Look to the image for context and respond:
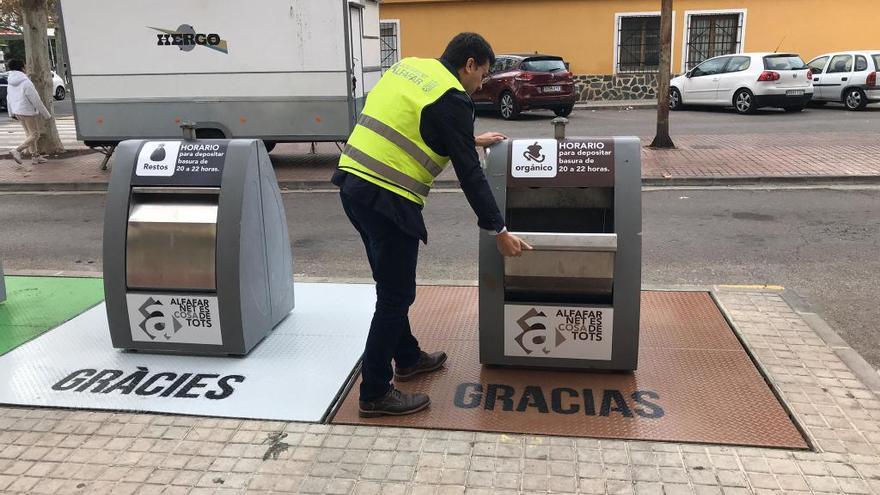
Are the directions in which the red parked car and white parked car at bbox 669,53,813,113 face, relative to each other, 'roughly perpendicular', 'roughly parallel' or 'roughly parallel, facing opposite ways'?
roughly parallel

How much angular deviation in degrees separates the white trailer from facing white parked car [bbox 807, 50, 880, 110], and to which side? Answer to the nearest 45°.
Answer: approximately 180°

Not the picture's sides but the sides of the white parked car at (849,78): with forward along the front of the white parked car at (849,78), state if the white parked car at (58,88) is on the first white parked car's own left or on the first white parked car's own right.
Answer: on the first white parked car's own left

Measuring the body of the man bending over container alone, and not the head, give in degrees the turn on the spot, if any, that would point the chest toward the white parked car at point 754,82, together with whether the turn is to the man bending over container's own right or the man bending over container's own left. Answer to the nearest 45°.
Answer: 0° — they already face it

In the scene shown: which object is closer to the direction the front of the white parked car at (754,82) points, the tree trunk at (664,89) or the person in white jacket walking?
the person in white jacket walking

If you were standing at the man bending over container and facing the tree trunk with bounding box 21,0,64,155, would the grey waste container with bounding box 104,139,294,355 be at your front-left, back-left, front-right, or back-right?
front-left

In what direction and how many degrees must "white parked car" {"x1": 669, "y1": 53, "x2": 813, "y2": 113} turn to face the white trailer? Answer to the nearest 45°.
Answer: approximately 90° to its left

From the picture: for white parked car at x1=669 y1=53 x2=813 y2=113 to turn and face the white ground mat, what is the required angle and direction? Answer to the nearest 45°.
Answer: approximately 135° to its left

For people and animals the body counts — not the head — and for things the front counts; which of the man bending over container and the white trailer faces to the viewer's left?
the white trailer

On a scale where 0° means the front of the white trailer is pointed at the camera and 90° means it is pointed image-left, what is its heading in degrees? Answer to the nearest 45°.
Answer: approximately 90°

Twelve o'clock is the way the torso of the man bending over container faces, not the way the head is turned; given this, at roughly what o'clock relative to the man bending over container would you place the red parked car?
The red parked car is roughly at 11 o'clock from the man bending over container.

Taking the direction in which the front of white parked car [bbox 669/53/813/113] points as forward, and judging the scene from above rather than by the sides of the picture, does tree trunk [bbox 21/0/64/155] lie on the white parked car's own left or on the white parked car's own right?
on the white parked car's own left

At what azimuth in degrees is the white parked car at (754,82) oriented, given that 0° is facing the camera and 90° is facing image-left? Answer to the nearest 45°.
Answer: approximately 135°

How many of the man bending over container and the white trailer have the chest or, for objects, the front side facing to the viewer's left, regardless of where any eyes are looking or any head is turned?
1
